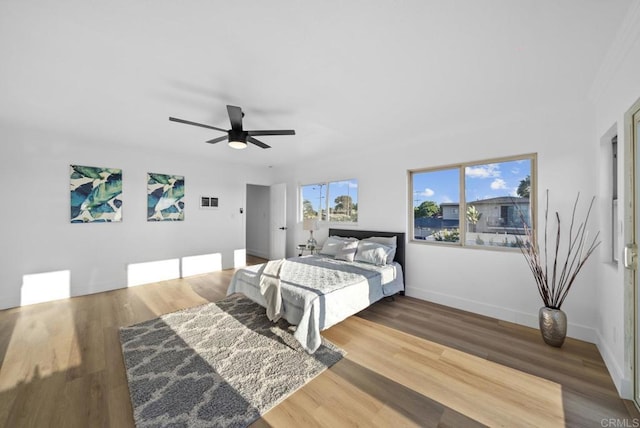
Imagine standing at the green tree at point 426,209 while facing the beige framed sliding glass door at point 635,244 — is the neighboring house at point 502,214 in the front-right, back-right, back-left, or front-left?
front-left

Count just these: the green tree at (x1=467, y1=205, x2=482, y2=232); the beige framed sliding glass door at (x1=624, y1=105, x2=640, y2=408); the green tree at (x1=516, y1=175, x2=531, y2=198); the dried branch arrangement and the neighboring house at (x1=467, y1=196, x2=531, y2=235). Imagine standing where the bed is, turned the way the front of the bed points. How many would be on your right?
0

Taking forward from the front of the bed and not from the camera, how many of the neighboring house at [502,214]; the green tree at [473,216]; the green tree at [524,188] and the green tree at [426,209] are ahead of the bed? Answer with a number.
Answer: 0

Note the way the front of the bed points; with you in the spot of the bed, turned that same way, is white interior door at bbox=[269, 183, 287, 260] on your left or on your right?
on your right

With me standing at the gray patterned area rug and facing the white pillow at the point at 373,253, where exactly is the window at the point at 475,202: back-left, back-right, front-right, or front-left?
front-right

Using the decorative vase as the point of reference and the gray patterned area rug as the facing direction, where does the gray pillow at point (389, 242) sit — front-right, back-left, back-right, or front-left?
front-right

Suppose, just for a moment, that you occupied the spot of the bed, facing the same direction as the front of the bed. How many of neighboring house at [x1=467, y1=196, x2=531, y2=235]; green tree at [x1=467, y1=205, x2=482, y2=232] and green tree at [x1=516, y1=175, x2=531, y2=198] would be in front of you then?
0

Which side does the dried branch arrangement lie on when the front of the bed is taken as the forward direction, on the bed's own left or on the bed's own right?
on the bed's own left

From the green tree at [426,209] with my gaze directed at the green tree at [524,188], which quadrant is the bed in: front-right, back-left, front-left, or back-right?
back-right

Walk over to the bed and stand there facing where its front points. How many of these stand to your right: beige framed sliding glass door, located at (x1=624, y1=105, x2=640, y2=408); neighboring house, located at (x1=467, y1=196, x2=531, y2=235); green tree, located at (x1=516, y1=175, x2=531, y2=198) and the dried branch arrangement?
0

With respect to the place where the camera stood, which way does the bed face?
facing the viewer and to the left of the viewer

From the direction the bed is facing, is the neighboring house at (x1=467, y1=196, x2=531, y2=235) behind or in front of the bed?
behind

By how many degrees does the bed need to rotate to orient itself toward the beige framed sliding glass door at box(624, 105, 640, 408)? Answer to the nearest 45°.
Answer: approximately 90° to its left
